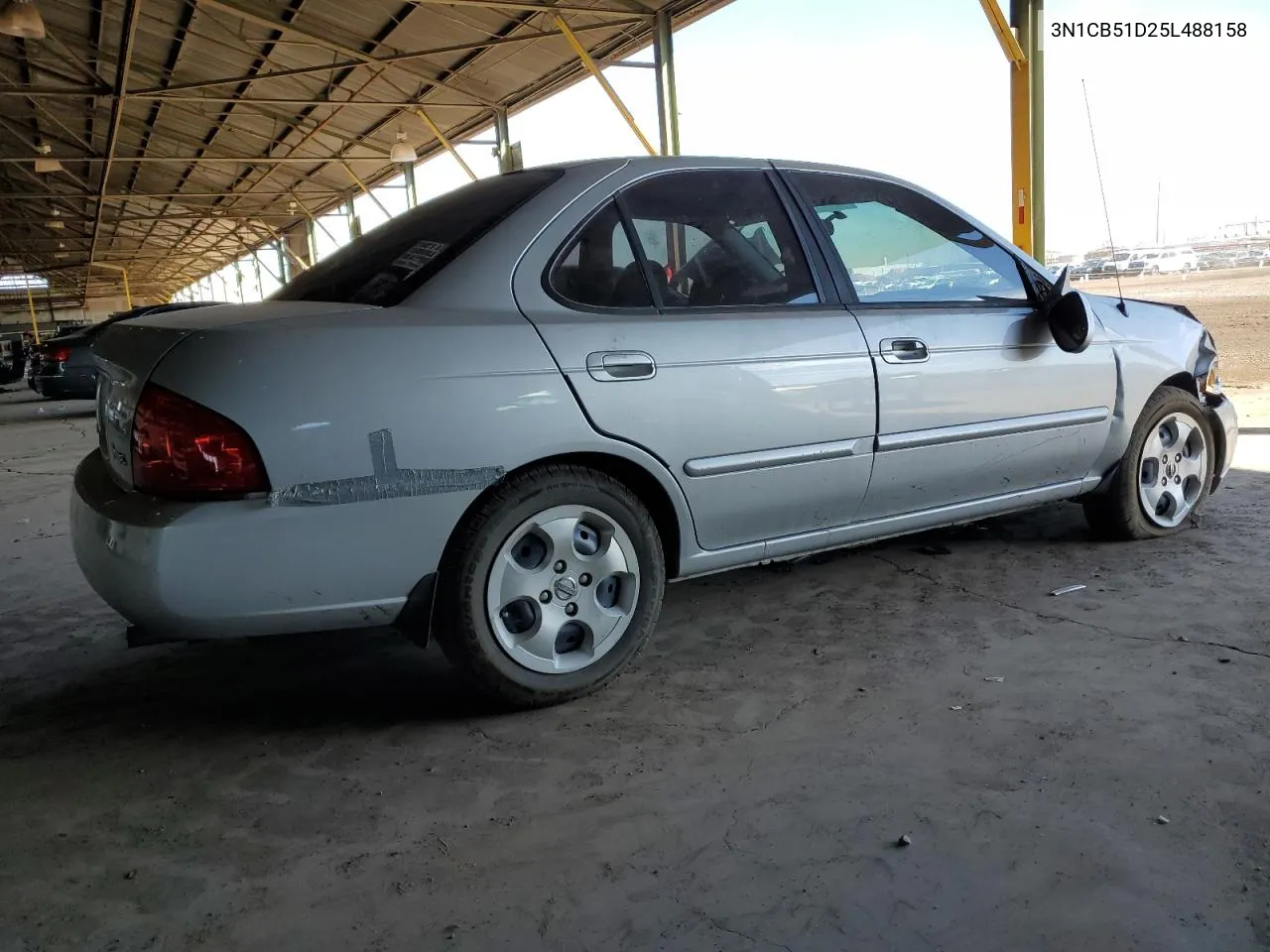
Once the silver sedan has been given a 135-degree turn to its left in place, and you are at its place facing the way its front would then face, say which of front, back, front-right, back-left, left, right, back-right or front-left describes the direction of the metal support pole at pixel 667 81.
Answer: right

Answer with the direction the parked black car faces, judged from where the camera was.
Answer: facing away from the viewer and to the right of the viewer

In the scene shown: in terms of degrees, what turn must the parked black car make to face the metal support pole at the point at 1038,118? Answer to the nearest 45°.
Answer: approximately 90° to its right

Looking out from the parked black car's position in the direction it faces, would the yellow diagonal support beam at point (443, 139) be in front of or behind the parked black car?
in front

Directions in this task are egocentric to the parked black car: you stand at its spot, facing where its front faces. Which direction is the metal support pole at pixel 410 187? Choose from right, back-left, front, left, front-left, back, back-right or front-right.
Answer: front

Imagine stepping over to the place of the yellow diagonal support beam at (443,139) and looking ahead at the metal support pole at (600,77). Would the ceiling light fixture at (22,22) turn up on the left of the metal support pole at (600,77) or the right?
right

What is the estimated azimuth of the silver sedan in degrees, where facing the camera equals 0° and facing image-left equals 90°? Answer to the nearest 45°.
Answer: approximately 225°

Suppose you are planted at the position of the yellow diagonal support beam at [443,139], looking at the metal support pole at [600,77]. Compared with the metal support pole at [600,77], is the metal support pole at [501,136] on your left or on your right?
left

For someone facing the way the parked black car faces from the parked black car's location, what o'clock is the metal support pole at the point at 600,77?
The metal support pole is roughly at 3 o'clock from the parked black car.

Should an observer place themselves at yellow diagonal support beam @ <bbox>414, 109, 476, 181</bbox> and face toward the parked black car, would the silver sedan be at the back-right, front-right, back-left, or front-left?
front-left

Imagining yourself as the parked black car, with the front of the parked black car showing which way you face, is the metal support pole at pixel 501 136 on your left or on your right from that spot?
on your right

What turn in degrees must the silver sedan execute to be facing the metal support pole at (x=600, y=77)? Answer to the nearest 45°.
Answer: approximately 45° to its left

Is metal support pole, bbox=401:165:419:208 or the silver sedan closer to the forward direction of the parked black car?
the metal support pole

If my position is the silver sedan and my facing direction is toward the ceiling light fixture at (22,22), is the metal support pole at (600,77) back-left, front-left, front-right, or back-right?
front-right

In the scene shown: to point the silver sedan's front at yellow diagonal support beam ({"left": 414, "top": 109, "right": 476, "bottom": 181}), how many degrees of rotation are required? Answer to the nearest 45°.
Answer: approximately 45° to its left

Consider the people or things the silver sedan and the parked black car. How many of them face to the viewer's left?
0
